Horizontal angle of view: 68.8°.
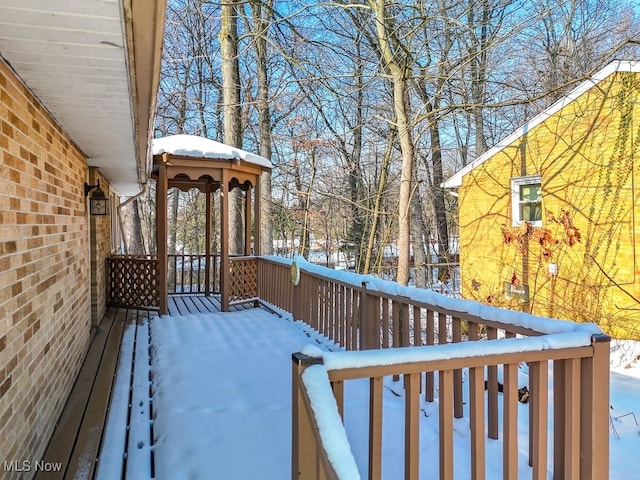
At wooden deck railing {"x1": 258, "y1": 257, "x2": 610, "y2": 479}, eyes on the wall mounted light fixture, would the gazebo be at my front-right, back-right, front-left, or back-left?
front-right

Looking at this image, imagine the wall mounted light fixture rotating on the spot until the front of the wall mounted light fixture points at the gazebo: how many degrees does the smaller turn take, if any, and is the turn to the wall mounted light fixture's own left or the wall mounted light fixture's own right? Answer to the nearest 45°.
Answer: approximately 45° to the wall mounted light fixture's own left

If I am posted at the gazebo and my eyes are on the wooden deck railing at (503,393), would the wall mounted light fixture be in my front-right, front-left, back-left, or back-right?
front-right

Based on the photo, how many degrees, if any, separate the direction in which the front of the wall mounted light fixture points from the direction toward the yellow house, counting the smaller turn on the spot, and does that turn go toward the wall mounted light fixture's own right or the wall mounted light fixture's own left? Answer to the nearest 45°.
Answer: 0° — it already faces it

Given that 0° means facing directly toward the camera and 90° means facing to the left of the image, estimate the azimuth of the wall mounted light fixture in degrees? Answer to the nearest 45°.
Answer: approximately 270°

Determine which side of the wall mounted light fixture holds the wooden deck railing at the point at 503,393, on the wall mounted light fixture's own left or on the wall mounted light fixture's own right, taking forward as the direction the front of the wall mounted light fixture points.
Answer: on the wall mounted light fixture's own right

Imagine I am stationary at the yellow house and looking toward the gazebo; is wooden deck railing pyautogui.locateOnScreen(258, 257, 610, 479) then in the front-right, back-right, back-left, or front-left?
front-left
